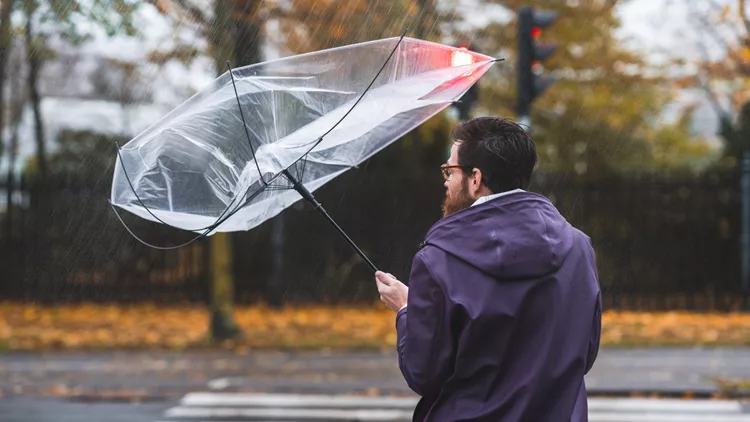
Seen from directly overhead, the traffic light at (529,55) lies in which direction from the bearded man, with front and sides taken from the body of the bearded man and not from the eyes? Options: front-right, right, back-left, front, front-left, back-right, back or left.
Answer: front-right

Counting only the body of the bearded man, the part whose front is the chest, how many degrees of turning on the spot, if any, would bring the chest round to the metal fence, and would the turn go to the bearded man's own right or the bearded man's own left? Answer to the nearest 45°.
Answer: approximately 45° to the bearded man's own right

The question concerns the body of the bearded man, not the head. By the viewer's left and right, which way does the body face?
facing away from the viewer and to the left of the viewer

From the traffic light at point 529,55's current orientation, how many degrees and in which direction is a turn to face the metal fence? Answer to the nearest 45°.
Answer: approximately 135° to its left

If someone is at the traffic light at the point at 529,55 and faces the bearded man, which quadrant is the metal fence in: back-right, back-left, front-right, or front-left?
back-right

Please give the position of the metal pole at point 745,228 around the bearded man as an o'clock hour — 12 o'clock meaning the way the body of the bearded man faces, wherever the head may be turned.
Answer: The metal pole is roughly at 2 o'clock from the bearded man.

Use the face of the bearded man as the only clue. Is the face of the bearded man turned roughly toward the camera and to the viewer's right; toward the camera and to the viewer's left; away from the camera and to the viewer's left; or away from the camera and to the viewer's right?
away from the camera and to the viewer's left

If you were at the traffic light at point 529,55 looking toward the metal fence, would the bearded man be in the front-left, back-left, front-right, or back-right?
back-left

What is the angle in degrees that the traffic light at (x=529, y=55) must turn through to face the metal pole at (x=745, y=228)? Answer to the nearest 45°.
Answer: approximately 45° to its left
